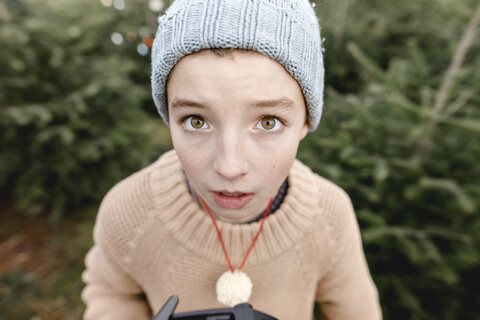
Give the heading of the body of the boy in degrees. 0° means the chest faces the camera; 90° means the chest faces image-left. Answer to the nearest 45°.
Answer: approximately 0°
